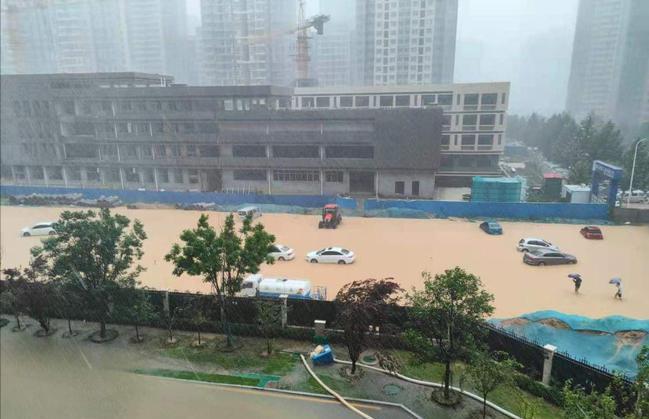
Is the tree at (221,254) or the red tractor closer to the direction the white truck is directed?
the tree

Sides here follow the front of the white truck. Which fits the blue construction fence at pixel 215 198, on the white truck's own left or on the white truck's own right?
on the white truck's own right

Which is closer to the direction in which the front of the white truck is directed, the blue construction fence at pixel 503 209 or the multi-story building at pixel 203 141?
the multi-story building

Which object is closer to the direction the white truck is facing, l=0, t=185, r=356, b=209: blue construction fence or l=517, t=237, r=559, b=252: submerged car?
the blue construction fence

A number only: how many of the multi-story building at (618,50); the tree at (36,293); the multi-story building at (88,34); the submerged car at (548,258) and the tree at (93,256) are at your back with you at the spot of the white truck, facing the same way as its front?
2

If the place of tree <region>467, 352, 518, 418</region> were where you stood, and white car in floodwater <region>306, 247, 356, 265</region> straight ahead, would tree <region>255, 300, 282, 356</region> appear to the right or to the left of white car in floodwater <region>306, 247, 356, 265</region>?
left

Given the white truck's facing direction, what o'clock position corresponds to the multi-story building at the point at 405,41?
The multi-story building is roughly at 4 o'clock from the white truck.

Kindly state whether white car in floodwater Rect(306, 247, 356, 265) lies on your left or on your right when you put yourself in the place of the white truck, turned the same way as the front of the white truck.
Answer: on your right

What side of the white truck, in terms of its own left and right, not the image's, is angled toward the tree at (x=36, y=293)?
front

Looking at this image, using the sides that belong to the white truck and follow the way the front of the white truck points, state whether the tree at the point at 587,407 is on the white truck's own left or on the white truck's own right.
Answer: on the white truck's own left

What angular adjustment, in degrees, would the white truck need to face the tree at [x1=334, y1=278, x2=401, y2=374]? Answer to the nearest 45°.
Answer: approximately 90° to its left

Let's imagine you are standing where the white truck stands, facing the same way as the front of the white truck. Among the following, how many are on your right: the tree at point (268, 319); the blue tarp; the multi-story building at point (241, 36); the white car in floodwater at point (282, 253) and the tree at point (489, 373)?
2

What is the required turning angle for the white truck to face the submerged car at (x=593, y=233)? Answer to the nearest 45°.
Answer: approximately 180°

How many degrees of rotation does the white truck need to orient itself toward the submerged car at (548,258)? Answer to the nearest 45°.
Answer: approximately 180°

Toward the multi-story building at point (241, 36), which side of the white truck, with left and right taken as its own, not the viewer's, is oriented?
right

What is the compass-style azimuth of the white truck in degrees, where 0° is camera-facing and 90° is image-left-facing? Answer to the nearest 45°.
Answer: approximately 90°
